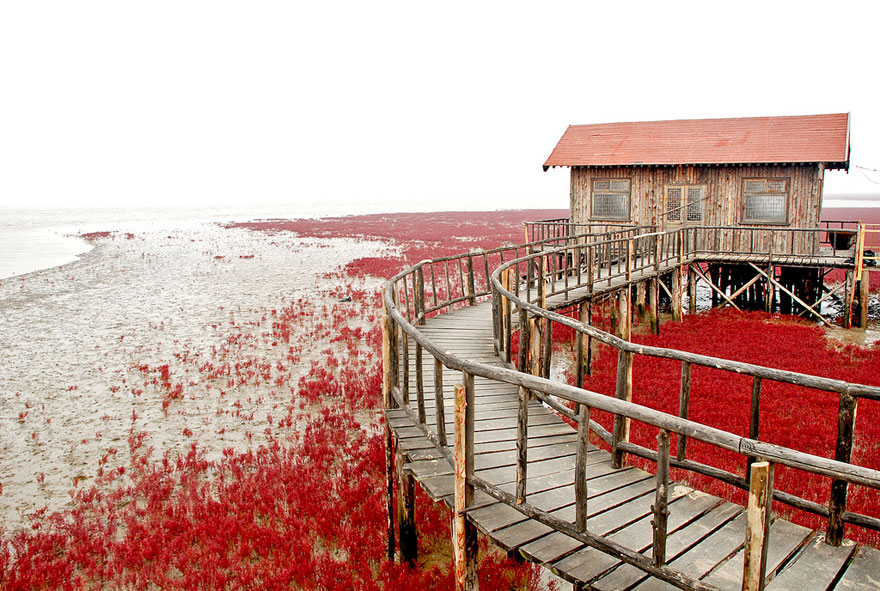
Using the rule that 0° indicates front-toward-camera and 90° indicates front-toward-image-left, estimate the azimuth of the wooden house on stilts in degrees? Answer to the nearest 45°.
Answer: approximately 0°
